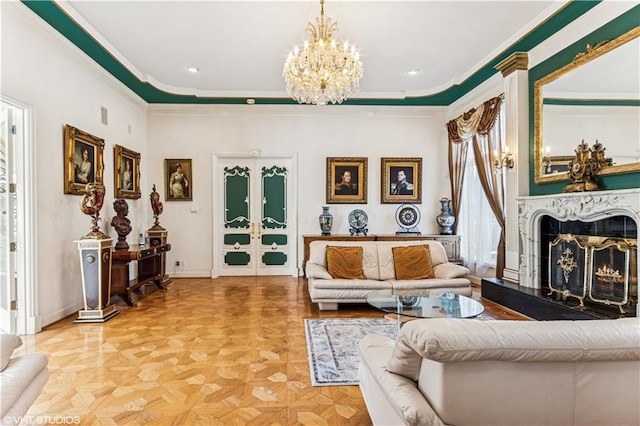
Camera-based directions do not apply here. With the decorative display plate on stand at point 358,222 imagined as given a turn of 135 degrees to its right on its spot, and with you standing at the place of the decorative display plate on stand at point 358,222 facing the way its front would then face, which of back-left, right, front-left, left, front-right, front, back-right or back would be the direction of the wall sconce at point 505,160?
back

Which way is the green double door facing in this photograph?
toward the camera

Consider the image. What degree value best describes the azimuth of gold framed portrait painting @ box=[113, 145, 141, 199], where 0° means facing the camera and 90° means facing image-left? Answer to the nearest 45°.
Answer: approximately 315°

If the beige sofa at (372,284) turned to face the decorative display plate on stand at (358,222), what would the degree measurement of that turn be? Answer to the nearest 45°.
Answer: approximately 180°

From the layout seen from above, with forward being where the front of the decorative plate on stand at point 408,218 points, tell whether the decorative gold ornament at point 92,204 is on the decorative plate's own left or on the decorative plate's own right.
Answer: on the decorative plate's own right

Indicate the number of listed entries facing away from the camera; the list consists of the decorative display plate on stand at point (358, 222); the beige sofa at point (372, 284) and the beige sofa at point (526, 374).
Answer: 1

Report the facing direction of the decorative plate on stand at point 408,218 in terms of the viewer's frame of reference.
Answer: facing the viewer

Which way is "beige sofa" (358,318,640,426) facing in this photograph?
away from the camera

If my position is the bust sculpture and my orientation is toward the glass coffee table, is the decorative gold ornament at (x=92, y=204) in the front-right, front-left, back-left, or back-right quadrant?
front-right

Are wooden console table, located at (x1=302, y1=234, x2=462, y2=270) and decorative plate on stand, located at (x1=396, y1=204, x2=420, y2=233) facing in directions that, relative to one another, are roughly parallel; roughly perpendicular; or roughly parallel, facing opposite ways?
roughly parallel

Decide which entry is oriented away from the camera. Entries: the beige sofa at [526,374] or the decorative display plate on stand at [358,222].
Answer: the beige sofa

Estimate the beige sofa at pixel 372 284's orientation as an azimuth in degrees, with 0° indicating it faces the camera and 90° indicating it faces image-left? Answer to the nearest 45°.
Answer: approximately 0°

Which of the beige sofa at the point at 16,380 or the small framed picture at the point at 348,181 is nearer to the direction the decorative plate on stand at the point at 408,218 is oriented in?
the beige sofa

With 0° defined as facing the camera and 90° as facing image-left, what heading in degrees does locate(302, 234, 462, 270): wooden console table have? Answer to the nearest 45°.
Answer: approximately 0°

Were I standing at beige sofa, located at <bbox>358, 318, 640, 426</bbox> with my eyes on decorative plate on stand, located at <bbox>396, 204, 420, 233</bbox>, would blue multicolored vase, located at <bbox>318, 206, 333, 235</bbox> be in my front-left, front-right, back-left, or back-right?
front-left

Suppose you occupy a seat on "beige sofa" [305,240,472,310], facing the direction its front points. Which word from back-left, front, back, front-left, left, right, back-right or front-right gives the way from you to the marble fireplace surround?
left

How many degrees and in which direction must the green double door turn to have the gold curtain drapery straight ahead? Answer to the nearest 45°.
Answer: approximately 45° to its left

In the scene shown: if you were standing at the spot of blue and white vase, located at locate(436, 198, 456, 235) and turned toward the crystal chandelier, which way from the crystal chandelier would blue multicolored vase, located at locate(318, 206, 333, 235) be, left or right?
right

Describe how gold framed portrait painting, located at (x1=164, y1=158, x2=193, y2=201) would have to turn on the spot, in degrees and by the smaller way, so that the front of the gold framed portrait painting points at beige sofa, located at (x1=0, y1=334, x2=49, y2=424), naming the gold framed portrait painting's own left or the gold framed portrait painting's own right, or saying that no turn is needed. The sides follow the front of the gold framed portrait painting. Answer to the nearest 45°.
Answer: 0° — it already faces it

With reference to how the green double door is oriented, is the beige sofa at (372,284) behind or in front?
in front
